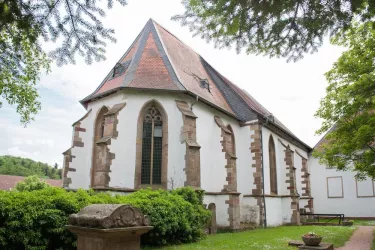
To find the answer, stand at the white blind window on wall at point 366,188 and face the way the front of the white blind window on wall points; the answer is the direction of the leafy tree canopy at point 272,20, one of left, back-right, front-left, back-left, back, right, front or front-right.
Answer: front

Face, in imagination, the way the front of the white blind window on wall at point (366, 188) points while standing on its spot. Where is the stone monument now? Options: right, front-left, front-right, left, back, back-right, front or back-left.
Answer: front

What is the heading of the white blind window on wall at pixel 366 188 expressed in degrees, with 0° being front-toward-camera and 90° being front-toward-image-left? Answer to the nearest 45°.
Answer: approximately 0°

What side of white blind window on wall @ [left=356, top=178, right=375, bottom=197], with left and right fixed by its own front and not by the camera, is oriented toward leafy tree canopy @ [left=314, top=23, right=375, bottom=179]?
front
